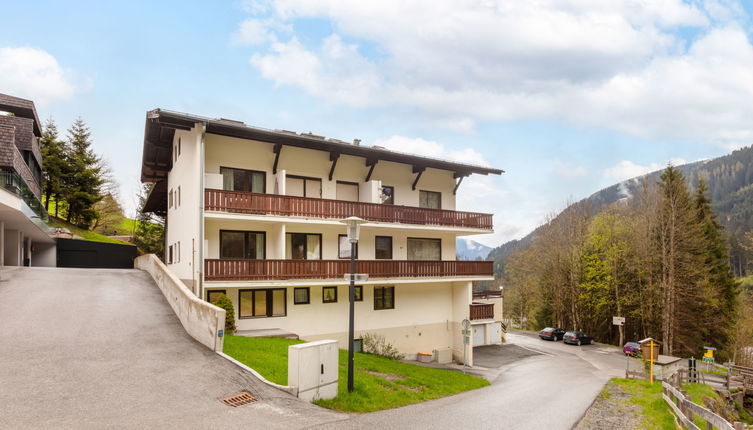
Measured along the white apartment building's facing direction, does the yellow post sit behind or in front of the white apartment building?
in front

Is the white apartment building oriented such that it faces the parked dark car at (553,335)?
no

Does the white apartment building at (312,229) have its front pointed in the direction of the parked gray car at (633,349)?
no

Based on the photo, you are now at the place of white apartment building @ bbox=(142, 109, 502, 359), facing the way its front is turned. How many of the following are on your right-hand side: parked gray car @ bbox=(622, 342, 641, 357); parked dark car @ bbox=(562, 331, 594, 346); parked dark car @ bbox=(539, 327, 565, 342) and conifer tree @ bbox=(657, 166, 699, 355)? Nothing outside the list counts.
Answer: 0

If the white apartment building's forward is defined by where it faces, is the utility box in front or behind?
in front

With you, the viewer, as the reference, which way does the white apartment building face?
facing the viewer and to the right of the viewer

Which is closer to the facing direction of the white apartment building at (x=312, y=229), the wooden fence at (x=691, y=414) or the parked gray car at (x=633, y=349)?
the wooden fence

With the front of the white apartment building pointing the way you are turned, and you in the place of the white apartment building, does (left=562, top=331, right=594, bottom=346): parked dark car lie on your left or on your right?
on your left

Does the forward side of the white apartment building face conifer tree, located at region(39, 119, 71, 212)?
no

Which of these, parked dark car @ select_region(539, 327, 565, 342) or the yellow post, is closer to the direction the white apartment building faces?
the yellow post

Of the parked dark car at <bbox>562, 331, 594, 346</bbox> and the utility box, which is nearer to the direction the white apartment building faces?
the utility box

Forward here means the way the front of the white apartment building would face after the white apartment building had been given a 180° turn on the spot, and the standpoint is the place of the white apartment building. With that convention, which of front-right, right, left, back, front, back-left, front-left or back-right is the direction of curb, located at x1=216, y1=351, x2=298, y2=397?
back-left

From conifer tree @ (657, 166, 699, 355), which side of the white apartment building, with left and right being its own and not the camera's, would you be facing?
left

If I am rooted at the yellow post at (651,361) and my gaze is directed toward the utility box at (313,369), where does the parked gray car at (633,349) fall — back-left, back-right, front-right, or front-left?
back-right

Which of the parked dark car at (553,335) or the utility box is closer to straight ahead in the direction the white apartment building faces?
the utility box
